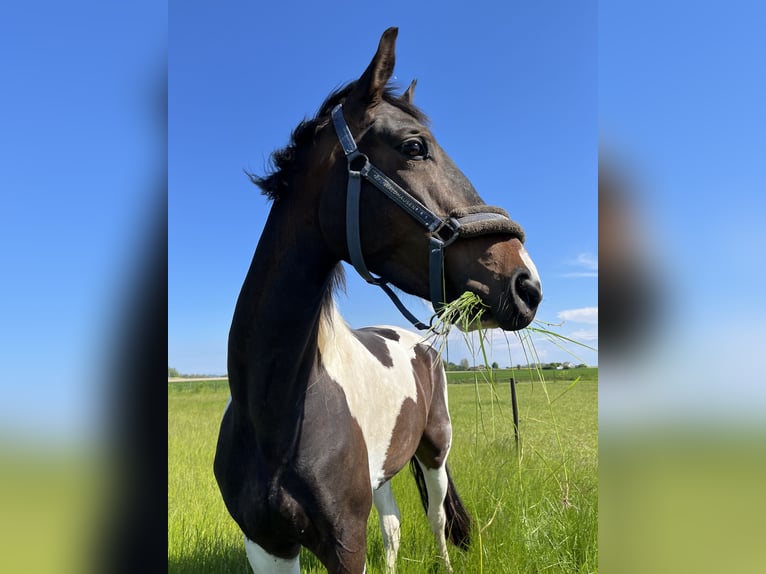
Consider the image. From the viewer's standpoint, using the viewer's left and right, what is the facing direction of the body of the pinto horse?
facing the viewer and to the left of the viewer
